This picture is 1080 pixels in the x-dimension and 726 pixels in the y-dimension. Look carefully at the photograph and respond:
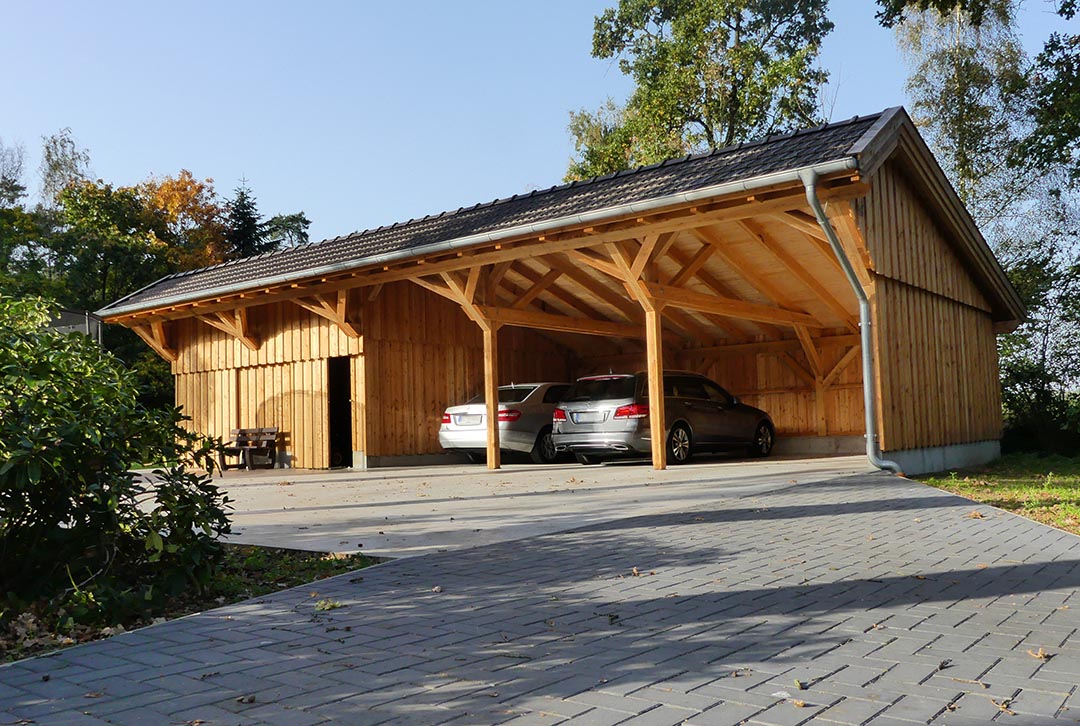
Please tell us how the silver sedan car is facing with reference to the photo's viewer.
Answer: facing away from the viewer and to the right of the viewer

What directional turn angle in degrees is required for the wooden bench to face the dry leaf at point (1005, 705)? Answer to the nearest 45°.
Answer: approximately 45° to its left

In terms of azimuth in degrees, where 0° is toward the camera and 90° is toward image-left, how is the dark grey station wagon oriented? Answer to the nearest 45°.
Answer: approximately 225°

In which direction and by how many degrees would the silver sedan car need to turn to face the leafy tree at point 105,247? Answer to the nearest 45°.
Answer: approximately 90° to its left

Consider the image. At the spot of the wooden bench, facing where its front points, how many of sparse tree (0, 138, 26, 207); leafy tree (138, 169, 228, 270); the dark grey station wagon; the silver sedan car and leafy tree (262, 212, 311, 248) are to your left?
2

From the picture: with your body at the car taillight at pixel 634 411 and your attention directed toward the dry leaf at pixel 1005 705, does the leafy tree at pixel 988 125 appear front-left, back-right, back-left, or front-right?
back-left

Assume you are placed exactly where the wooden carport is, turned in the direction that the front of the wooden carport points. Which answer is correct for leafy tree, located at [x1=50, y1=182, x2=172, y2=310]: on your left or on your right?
on your right

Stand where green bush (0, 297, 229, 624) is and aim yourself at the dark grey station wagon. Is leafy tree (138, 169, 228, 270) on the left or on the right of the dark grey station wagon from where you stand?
left

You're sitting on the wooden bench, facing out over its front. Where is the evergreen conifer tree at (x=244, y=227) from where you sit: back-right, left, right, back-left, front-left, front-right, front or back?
back-right

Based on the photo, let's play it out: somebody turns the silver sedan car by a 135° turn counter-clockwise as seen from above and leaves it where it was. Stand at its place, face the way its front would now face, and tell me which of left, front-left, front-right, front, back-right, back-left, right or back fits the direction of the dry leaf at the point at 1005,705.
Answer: left

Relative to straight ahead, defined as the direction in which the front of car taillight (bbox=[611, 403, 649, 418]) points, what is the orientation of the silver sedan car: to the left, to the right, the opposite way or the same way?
the opposite way
